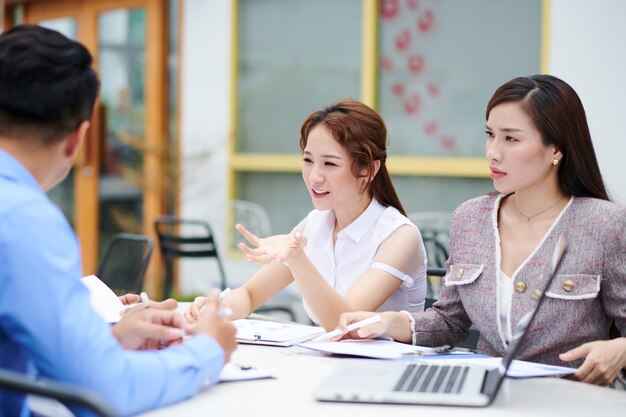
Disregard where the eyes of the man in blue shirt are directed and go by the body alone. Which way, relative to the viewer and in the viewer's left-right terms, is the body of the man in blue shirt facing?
facing away from the viewer and to the right of the viewer

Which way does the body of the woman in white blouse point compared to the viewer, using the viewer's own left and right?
facing the viewer and to the left of the viewer

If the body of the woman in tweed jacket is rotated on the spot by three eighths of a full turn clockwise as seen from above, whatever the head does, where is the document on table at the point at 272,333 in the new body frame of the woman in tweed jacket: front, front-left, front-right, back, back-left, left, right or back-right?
left

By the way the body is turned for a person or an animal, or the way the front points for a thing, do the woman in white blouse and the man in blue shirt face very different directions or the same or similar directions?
very different directions

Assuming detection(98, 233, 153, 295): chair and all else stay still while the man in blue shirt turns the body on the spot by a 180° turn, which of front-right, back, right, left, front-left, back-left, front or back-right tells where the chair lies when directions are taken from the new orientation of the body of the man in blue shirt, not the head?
back-right

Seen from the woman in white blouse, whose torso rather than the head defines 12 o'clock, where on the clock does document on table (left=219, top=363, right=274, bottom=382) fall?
The document on table is roughly at 11 o'clock from the woman in white blouse.

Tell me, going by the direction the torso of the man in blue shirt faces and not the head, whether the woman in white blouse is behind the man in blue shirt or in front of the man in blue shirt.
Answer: in front

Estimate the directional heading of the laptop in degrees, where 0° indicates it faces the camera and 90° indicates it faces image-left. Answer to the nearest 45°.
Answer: approximately 90°

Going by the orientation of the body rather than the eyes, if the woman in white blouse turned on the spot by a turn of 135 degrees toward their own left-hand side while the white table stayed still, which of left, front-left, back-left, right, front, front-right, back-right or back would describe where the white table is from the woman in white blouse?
right

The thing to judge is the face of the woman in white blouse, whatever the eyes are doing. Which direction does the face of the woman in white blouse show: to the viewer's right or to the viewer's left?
to the viewer's left

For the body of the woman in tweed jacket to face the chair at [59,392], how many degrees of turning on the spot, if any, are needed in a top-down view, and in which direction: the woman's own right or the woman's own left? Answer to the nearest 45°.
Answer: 0° — they already face it

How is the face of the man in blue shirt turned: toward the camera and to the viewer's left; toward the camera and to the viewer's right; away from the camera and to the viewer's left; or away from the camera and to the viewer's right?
away from the camera and to the viewer's right
